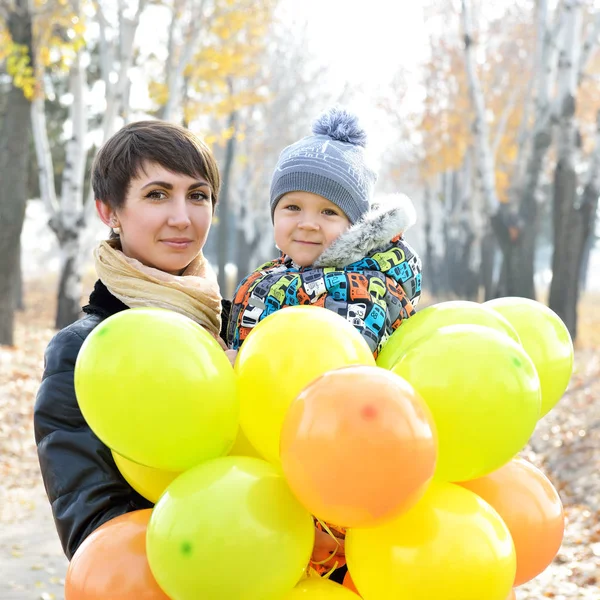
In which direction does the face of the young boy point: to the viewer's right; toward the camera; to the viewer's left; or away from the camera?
toward the camera

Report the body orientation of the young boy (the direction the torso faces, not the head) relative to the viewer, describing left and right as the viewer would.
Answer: facing the viewer and to the left of the viewer

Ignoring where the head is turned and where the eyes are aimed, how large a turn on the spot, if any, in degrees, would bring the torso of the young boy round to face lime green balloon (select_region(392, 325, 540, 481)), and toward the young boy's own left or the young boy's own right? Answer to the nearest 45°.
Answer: approximately 45° to the young boy's own left

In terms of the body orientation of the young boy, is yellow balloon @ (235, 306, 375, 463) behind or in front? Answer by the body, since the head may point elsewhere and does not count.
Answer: in front

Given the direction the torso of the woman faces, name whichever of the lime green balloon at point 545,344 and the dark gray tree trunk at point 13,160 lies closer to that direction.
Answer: the lime green balloon

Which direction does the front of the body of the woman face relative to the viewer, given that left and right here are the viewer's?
facing the viewer and to the right of the viewer
